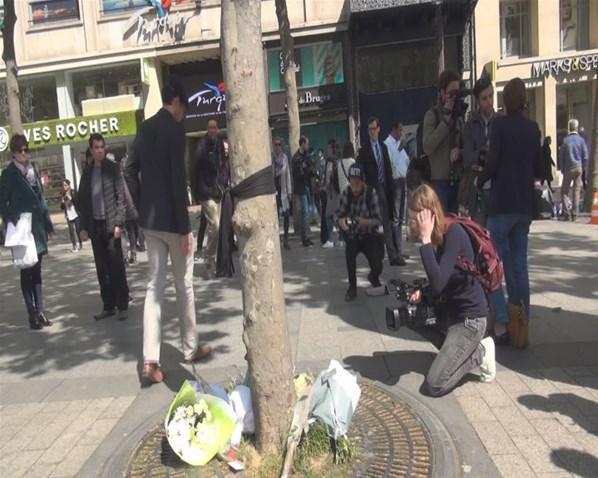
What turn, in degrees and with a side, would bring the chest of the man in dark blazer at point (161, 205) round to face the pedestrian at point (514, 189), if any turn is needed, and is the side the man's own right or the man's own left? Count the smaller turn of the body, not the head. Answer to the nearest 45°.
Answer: approximately 45° to the man's own right

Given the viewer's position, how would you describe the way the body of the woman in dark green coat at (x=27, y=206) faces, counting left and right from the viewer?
facing the viewer and to the right of the viewer

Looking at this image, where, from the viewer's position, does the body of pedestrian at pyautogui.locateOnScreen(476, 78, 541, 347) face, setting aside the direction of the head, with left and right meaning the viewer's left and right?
facing away from the viewer

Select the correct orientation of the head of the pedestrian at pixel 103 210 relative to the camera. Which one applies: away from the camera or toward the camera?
toward the camera

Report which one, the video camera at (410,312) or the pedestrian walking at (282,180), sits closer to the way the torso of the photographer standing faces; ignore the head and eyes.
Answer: the video camera

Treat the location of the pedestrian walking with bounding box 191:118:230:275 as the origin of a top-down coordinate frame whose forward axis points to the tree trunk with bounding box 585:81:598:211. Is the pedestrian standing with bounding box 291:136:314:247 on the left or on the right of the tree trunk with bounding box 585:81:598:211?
left

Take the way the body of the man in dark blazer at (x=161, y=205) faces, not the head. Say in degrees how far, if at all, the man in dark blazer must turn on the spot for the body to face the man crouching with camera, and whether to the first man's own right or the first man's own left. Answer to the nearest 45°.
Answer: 0° — they already face them

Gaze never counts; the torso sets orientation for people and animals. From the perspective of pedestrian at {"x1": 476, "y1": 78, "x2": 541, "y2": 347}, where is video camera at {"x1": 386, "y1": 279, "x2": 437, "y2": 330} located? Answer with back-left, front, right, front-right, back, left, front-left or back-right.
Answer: back-left

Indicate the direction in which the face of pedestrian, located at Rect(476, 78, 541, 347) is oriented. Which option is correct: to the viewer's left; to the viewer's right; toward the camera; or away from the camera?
away from the camera

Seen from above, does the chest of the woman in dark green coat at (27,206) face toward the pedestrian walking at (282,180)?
no

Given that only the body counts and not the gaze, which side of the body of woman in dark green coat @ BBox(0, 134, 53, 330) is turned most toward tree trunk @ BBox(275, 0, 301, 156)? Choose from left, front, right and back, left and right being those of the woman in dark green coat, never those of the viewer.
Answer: left

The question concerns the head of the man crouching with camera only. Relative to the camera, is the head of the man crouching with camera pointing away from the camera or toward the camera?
toward the camera
